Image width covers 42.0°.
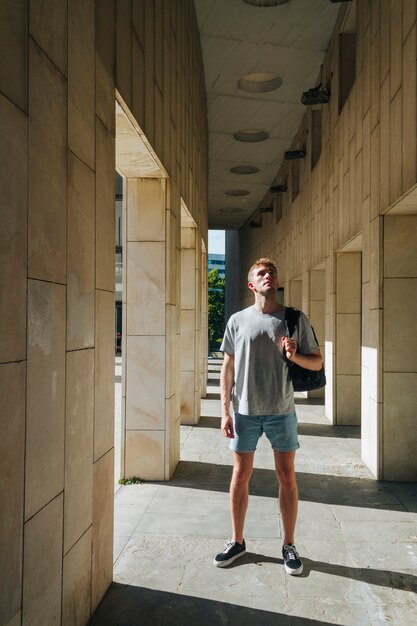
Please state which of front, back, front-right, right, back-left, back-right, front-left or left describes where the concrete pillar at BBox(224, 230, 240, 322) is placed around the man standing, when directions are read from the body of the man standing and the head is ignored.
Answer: back

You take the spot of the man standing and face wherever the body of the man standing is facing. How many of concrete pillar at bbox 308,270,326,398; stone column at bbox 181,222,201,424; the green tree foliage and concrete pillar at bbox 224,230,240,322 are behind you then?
4

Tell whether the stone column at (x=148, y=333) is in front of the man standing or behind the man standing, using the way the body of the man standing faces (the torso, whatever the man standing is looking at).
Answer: behind

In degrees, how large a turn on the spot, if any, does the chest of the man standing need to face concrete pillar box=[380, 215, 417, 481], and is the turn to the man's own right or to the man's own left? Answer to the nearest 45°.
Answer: approximately 135° to the man's own left

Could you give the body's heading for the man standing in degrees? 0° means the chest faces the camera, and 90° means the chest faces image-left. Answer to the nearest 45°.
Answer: approximately 0°

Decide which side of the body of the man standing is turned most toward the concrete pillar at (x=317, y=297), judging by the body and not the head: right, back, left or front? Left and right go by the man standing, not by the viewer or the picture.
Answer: back

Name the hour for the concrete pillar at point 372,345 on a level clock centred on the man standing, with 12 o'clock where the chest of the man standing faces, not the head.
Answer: The concrete pillar is roughly at 7 o'clock from the man standing.

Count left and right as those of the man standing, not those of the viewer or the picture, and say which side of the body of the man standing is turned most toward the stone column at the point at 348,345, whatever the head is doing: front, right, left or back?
back

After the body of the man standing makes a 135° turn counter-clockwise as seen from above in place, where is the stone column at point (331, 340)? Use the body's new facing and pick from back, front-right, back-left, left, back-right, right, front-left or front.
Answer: front-left

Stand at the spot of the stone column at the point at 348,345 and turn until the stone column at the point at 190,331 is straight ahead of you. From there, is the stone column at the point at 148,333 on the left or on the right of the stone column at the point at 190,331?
left
